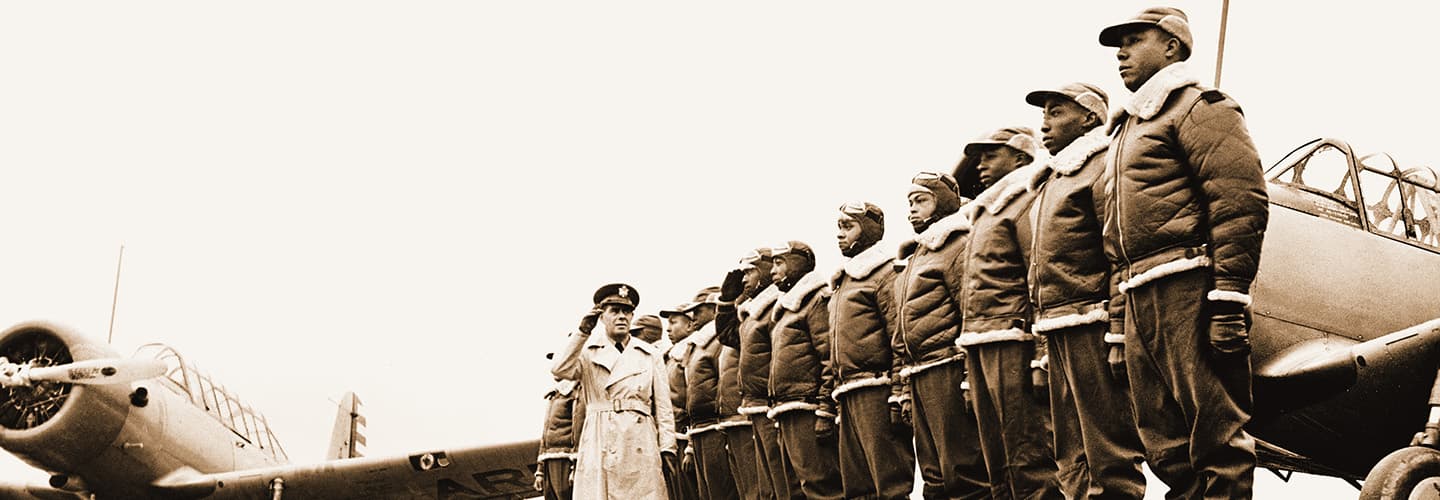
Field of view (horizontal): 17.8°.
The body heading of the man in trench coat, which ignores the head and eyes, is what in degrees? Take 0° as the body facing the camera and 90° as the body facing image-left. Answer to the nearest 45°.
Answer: approximately 0°

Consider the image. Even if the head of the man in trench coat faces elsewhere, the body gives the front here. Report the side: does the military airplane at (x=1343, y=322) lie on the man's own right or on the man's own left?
on the man's own left

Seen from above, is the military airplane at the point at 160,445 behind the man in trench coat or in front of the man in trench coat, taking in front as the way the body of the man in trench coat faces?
behind

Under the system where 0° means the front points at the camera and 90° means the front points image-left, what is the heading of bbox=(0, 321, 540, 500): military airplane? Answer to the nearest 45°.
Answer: approximately 45°

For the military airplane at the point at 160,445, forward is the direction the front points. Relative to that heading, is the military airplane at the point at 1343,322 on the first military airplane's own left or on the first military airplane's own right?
on the first military airplane's own left
